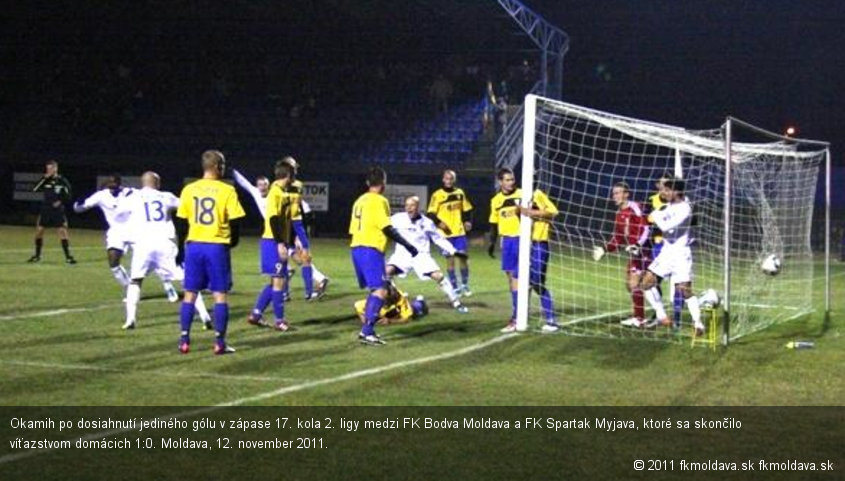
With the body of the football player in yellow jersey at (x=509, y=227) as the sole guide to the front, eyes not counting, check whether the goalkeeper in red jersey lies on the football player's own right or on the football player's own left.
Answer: on the football player's own left

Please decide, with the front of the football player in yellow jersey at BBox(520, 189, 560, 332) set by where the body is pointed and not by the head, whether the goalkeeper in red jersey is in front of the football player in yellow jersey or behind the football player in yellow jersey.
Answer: behind

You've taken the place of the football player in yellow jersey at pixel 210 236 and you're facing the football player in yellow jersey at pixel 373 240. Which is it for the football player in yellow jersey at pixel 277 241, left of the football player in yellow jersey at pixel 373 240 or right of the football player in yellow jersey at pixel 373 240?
left

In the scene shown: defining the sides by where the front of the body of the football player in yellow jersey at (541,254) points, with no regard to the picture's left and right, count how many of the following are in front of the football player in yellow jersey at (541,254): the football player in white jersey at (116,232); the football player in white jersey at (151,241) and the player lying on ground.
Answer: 3

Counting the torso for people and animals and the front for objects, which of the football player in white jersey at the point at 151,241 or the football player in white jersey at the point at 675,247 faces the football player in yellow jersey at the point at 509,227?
the football player in white jersey at the point at 675,247

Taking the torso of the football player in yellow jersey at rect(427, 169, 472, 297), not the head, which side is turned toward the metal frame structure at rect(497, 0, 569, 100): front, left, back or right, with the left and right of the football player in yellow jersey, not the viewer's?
back

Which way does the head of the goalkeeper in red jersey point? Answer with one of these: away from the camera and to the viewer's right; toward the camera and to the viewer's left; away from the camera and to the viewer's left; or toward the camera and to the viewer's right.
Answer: toward the camera and to the viewer's left

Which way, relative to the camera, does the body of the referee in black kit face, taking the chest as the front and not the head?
toward the camera
